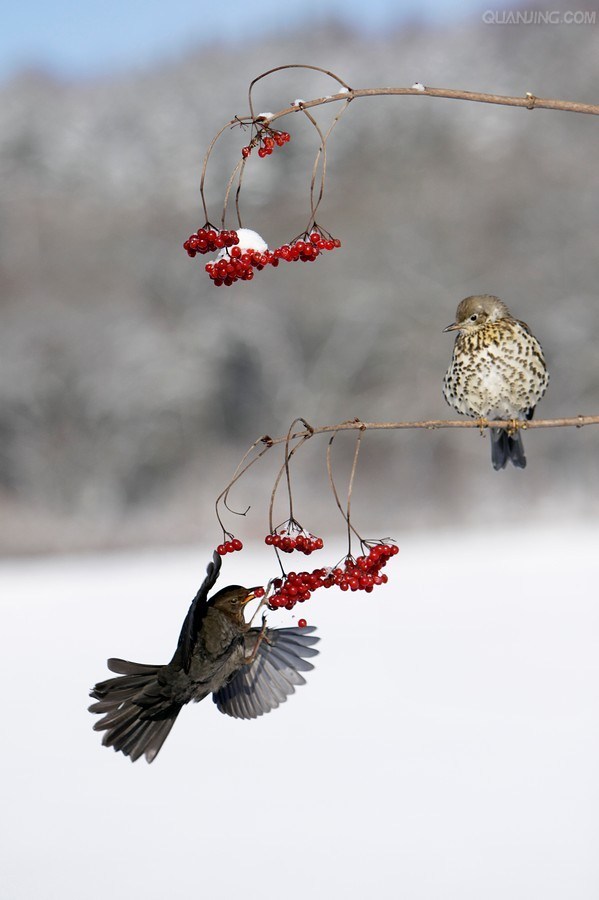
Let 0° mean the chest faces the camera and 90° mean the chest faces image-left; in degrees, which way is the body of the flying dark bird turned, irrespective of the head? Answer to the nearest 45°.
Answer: approximately 270°

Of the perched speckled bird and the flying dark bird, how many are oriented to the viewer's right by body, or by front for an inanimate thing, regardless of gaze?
1

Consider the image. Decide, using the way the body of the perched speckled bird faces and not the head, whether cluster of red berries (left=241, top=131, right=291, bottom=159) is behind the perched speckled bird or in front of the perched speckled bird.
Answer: in front

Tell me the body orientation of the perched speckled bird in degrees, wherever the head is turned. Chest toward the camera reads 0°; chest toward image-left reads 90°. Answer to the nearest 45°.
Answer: approximately 45°
